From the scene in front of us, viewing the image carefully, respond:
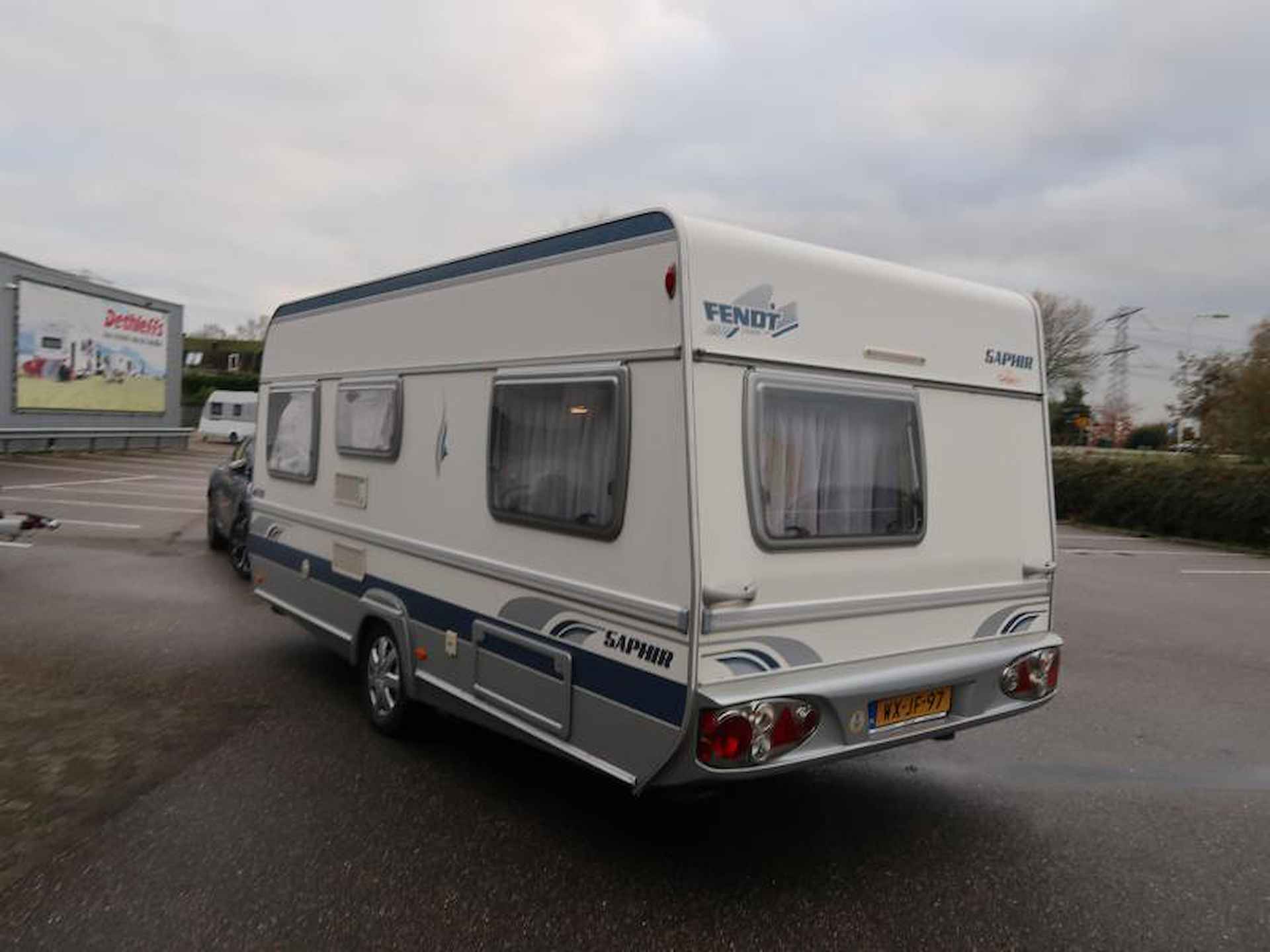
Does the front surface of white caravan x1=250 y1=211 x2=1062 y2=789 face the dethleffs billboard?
yes

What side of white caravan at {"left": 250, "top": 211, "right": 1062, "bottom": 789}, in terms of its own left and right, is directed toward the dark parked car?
front

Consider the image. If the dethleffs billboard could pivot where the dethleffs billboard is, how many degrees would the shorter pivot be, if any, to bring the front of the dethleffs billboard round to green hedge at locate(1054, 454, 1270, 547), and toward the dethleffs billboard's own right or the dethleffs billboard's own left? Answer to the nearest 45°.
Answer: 0° — it already faces it

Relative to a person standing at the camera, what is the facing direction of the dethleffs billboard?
facing the viewer and to the right of the viewer

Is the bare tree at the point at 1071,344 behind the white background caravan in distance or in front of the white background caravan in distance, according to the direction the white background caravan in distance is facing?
behind

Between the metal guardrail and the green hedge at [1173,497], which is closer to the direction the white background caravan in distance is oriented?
the metal guardrail

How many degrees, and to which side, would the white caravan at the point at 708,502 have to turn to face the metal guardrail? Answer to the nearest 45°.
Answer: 0° — it already faces it

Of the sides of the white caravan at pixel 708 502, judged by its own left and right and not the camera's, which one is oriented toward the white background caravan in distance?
front

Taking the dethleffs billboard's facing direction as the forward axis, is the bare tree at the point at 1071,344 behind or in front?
in front

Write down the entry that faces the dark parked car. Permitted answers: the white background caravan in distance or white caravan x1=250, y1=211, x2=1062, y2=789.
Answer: the white caravan

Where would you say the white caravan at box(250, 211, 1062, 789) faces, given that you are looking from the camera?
facing away from the viewer and to the left of the viewer

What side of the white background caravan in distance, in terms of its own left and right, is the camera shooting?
left

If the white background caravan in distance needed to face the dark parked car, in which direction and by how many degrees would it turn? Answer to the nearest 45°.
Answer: approximately 90° to its left
